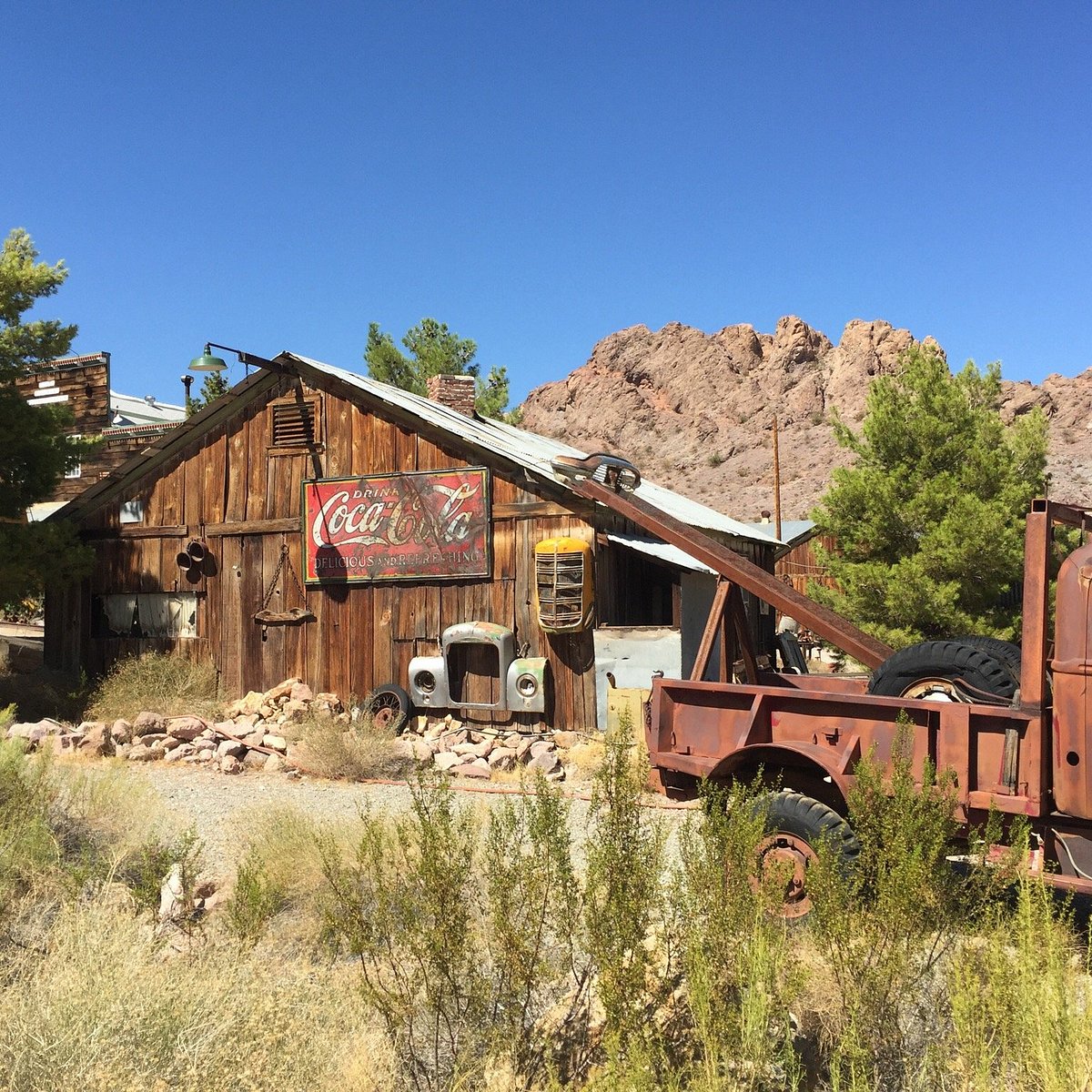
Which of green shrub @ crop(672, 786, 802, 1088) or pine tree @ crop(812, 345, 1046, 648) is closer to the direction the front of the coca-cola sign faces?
the green shrub

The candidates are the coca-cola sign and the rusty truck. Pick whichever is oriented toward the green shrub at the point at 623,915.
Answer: the coca-cola sign

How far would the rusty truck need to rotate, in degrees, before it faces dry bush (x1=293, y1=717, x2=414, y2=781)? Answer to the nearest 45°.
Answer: approximately 135° to its left

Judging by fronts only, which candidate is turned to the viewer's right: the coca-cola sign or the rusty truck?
the rusty truck

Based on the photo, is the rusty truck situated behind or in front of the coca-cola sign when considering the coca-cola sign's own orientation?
in front

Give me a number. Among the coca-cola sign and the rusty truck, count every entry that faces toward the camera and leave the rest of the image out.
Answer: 1

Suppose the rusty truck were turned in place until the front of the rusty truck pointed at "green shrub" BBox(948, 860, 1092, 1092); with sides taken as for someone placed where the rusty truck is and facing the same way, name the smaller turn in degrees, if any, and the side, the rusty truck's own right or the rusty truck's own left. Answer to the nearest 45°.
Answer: approximately 90° to the rusty truck's own right

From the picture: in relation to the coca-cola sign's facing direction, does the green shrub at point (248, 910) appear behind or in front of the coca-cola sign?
in front

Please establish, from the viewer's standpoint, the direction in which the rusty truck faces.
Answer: facing to the right of the viewer

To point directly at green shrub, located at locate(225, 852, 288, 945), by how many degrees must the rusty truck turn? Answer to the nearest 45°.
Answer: approximately 135° to its right

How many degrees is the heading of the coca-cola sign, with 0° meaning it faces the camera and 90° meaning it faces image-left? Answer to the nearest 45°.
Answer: approximately 0°

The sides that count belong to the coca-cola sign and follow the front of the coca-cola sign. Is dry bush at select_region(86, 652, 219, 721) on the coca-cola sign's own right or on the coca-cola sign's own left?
on the coca-cola sign's own right
